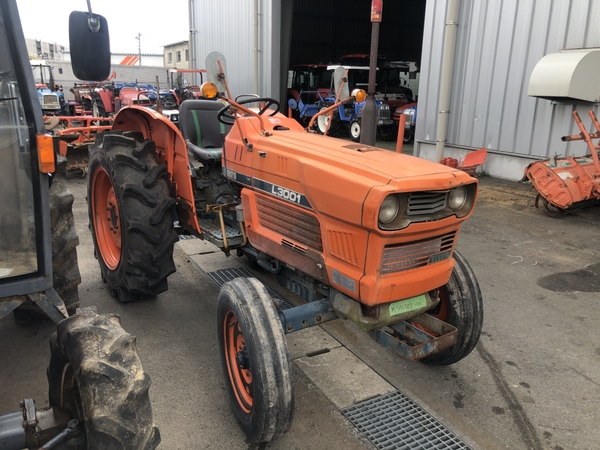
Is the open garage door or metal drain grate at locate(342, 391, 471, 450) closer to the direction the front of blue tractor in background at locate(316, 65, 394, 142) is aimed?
the metal drain grate

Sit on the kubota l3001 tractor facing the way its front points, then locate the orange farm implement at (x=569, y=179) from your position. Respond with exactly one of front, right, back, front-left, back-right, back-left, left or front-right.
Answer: left

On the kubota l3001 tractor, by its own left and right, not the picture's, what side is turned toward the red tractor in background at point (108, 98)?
back

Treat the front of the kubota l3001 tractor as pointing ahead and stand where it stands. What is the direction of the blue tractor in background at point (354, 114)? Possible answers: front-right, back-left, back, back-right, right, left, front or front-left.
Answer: back-left

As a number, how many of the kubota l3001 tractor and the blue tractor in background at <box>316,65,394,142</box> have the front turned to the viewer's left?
0

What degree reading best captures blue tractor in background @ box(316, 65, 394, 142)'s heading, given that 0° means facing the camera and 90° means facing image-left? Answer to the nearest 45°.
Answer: approximately 315°

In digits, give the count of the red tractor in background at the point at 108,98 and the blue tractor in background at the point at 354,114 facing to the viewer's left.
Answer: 0

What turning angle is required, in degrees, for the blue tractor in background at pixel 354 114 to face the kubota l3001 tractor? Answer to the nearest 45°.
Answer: approximately 45° to its right

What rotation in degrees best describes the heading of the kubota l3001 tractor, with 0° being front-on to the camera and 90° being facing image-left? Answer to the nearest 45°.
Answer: approximately 315°
